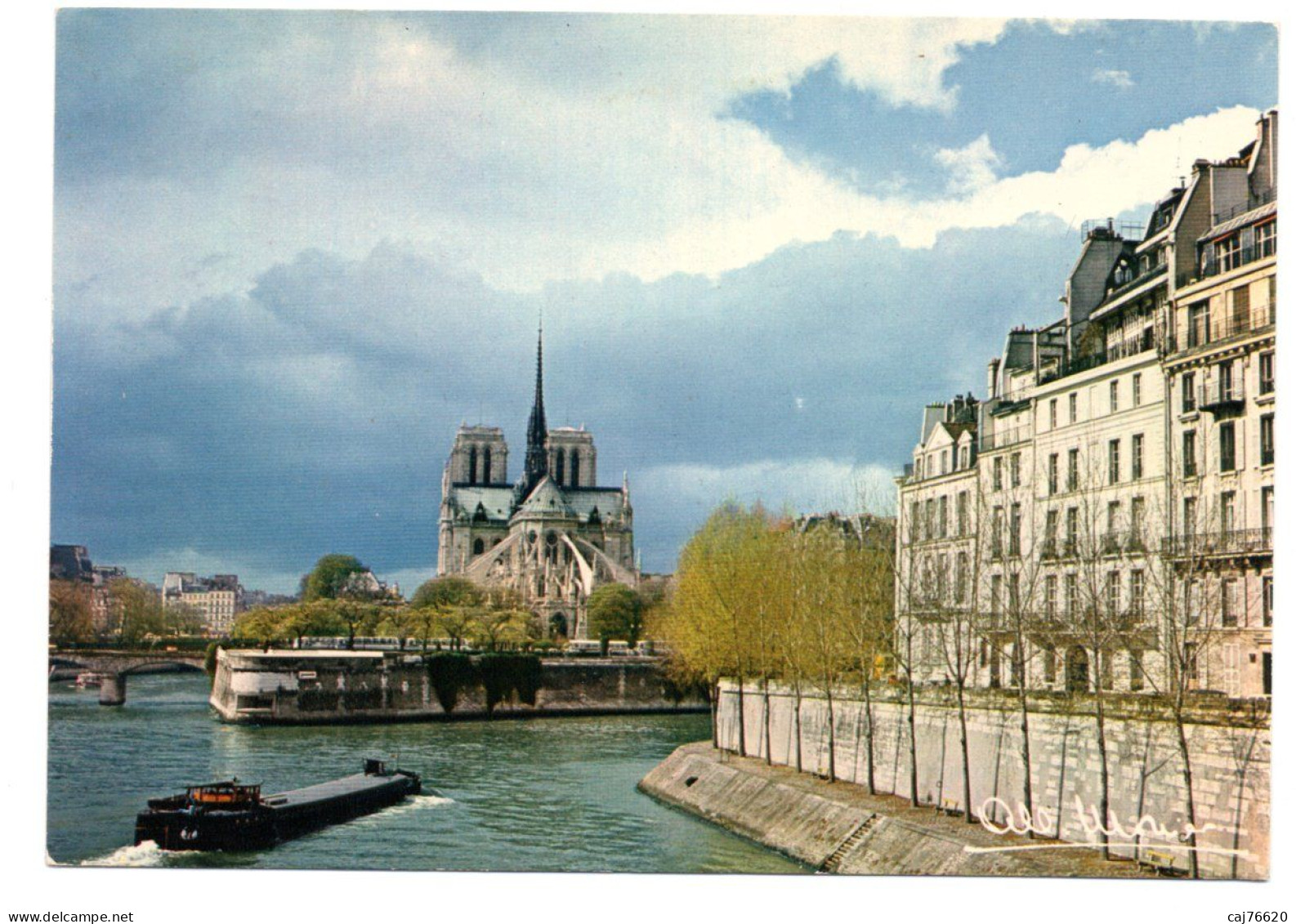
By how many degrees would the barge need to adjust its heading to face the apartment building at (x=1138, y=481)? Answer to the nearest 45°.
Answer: approximately 45° to its right

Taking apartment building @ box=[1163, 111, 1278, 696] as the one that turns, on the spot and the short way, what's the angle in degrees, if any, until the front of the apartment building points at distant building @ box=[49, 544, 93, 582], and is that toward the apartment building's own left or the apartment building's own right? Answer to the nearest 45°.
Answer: approximately 45° to the apartment building's own right

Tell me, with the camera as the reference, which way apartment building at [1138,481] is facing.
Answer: facing the viewer and to the left of the viewer

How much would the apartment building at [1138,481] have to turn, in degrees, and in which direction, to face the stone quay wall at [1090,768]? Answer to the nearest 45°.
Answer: approximately 45° to its left

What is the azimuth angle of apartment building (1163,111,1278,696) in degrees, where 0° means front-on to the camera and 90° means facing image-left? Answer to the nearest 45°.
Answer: approximately 45°

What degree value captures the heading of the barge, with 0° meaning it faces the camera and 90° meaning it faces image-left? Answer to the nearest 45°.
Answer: approximately 225°

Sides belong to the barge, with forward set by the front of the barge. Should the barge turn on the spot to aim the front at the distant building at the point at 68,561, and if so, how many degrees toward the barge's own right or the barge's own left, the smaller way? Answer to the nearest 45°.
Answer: approximately 90° to the barge's own left

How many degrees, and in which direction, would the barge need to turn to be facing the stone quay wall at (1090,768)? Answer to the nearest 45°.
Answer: approximately 90° to its right

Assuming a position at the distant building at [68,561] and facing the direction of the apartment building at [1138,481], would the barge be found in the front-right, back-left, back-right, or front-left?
front-right
